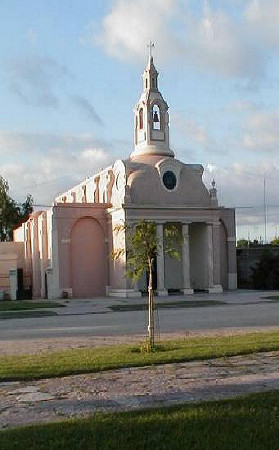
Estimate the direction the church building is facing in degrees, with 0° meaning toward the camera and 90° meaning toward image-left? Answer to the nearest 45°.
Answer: approximately 315°
